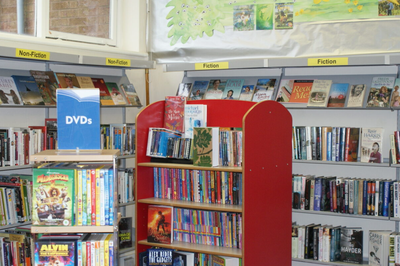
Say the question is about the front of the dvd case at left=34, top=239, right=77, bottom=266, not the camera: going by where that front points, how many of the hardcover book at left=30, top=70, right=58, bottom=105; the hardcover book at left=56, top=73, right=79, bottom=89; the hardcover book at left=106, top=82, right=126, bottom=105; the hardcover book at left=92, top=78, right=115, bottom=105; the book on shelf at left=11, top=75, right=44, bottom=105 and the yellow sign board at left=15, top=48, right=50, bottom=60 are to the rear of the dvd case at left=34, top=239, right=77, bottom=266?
6

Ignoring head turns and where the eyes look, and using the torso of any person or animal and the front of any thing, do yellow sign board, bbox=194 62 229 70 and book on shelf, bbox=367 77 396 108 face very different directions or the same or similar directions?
same or similar directions

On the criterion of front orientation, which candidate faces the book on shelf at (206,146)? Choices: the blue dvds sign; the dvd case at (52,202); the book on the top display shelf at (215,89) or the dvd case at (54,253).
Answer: the book on the top display shelf at (215,89)

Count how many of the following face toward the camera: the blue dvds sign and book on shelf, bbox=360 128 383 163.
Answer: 2

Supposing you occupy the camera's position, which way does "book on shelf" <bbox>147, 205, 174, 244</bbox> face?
facing the viewer

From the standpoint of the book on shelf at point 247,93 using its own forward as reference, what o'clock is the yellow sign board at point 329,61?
The yellow sign board is roughly at 10 o'clock from the book on shelf.

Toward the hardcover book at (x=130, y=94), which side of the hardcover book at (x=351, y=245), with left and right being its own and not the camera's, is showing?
right

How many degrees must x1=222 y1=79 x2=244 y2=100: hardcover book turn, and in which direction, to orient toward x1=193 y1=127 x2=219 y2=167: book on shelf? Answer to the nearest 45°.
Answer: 0° — it already faces it

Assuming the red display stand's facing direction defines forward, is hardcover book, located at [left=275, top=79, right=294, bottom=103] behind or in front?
behind

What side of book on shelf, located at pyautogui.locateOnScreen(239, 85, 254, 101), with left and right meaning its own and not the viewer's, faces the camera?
front

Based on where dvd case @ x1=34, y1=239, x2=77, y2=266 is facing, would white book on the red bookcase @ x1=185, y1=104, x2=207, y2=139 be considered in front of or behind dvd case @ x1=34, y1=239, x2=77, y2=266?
behind

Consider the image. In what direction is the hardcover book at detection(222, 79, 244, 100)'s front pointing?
toward the camera

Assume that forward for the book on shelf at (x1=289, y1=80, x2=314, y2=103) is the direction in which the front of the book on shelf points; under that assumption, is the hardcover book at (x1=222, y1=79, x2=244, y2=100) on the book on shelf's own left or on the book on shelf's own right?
on the book on shelf's own right

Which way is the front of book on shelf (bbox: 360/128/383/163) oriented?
toward the camera

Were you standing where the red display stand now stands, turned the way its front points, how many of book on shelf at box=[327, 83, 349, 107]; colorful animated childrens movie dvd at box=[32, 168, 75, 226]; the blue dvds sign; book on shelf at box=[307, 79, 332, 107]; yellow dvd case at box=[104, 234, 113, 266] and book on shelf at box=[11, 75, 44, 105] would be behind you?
2

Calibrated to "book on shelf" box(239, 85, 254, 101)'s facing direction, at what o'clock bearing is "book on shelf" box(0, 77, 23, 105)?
"book on shelf" box(0, 77, 23, 105) is roughly at 2 o'clock from "book on shelf" box(239, 85, 254, 101).
